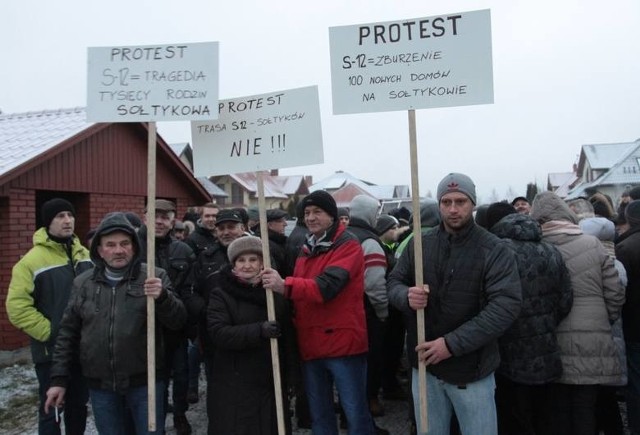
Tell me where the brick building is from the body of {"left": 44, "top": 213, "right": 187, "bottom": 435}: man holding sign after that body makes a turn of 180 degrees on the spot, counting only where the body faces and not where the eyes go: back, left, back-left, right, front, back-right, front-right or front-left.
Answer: front

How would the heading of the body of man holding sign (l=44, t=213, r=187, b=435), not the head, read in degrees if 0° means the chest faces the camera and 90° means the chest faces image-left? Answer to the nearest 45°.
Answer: approximately 0°

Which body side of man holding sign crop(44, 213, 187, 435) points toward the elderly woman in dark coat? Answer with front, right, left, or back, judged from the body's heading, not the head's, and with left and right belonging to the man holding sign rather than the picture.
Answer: left

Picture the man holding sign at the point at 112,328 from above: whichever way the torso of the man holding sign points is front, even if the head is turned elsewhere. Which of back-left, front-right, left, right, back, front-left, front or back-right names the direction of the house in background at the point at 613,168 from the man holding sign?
back-left

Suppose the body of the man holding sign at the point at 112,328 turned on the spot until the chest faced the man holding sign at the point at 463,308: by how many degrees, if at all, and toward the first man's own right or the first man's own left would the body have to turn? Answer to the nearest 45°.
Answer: approximately 45° to the first man's own left
